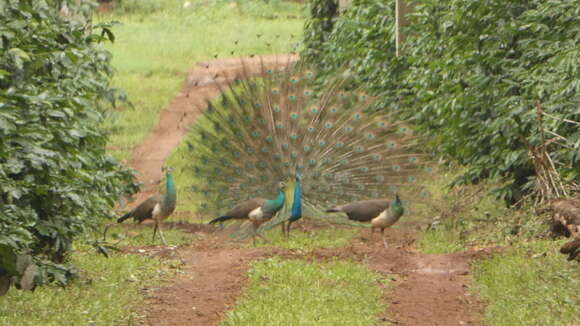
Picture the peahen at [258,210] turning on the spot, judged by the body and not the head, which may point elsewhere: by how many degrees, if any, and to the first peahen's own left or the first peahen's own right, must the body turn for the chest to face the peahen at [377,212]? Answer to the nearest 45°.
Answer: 0° — it already faces it

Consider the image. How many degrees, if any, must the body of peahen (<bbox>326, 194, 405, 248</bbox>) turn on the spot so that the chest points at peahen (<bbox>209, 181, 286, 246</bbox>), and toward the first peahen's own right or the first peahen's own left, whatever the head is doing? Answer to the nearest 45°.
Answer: approximately 180°

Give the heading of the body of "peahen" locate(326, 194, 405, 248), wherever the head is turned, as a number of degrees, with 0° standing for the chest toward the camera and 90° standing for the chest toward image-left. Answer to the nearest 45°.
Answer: approximately 270°

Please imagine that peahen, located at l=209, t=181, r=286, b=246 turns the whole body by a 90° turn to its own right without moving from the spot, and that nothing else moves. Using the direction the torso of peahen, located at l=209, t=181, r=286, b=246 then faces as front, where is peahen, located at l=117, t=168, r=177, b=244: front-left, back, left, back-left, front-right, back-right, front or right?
right

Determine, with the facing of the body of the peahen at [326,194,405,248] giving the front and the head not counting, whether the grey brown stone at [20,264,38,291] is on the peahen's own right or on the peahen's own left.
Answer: on the peahen's own right

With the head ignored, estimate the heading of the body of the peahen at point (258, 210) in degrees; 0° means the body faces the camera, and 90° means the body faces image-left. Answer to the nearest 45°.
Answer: approximately 270°

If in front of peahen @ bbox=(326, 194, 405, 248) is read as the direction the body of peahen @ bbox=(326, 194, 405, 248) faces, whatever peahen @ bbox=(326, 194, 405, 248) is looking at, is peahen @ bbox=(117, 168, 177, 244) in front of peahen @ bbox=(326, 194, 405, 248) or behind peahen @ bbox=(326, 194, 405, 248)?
behind

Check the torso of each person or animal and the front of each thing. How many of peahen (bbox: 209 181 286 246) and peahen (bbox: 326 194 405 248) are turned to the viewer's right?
2
